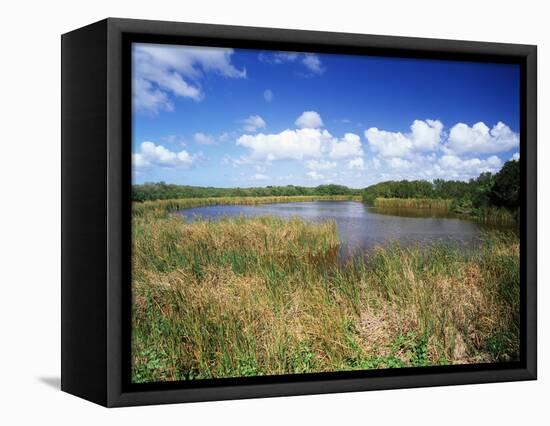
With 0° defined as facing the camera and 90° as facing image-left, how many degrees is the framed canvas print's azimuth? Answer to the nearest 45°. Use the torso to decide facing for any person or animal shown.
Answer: approximately 315°
